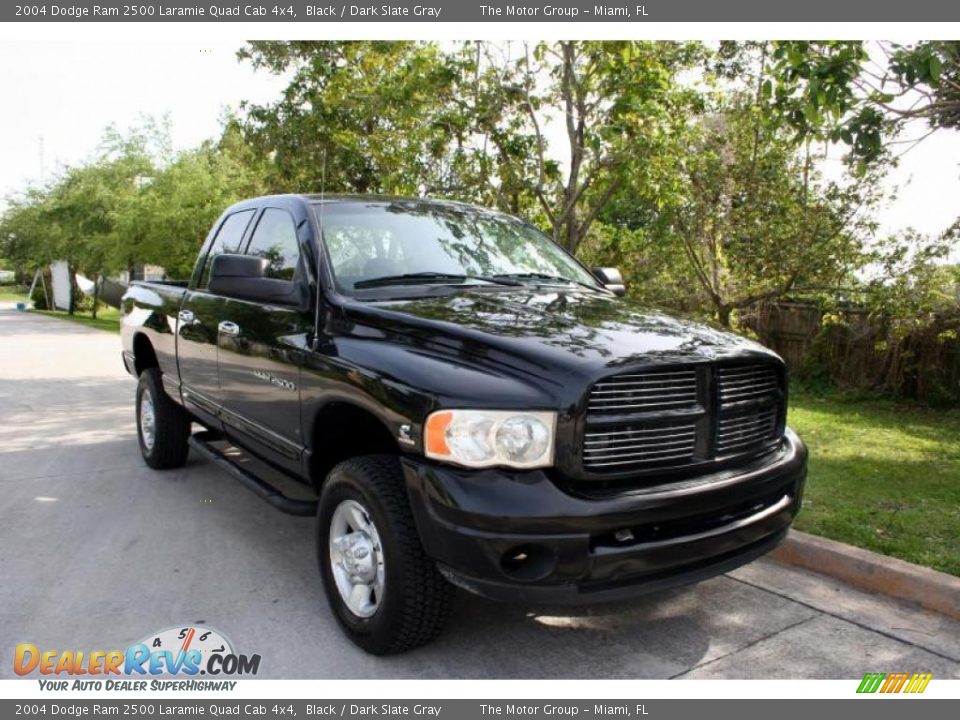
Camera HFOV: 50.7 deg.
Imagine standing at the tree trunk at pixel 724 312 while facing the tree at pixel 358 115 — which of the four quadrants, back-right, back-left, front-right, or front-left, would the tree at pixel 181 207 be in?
front-right

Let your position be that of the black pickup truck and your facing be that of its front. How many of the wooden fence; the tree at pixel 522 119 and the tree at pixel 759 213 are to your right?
0

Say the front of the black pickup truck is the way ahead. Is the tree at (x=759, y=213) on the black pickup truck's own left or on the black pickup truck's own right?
on the black pickup truck's own left

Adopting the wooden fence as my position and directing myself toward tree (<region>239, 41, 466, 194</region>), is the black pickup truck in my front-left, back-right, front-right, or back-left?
front-left

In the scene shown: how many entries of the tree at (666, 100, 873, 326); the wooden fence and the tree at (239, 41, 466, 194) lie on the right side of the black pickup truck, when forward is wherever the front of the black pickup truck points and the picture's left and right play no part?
0

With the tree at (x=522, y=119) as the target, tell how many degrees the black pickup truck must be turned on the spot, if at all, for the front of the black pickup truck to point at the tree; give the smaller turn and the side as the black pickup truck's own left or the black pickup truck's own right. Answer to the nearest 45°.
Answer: approximately 135° to the black pickup truck's own left

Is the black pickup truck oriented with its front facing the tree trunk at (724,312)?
no

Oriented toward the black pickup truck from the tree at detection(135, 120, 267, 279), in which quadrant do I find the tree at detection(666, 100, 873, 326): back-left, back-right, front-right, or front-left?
front-left

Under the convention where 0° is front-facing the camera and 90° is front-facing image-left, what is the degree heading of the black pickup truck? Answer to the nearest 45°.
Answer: approximately 315°

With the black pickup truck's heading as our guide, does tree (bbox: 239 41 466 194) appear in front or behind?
behind

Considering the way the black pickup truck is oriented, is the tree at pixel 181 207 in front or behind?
behind

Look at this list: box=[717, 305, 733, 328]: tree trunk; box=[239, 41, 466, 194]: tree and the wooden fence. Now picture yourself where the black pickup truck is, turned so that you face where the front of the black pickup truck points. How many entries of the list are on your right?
0

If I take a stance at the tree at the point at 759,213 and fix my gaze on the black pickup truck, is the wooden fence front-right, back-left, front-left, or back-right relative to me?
back-left

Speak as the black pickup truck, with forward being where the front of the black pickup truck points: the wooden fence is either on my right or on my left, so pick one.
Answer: on my left

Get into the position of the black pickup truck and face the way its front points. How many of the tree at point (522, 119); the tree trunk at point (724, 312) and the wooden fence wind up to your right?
0
